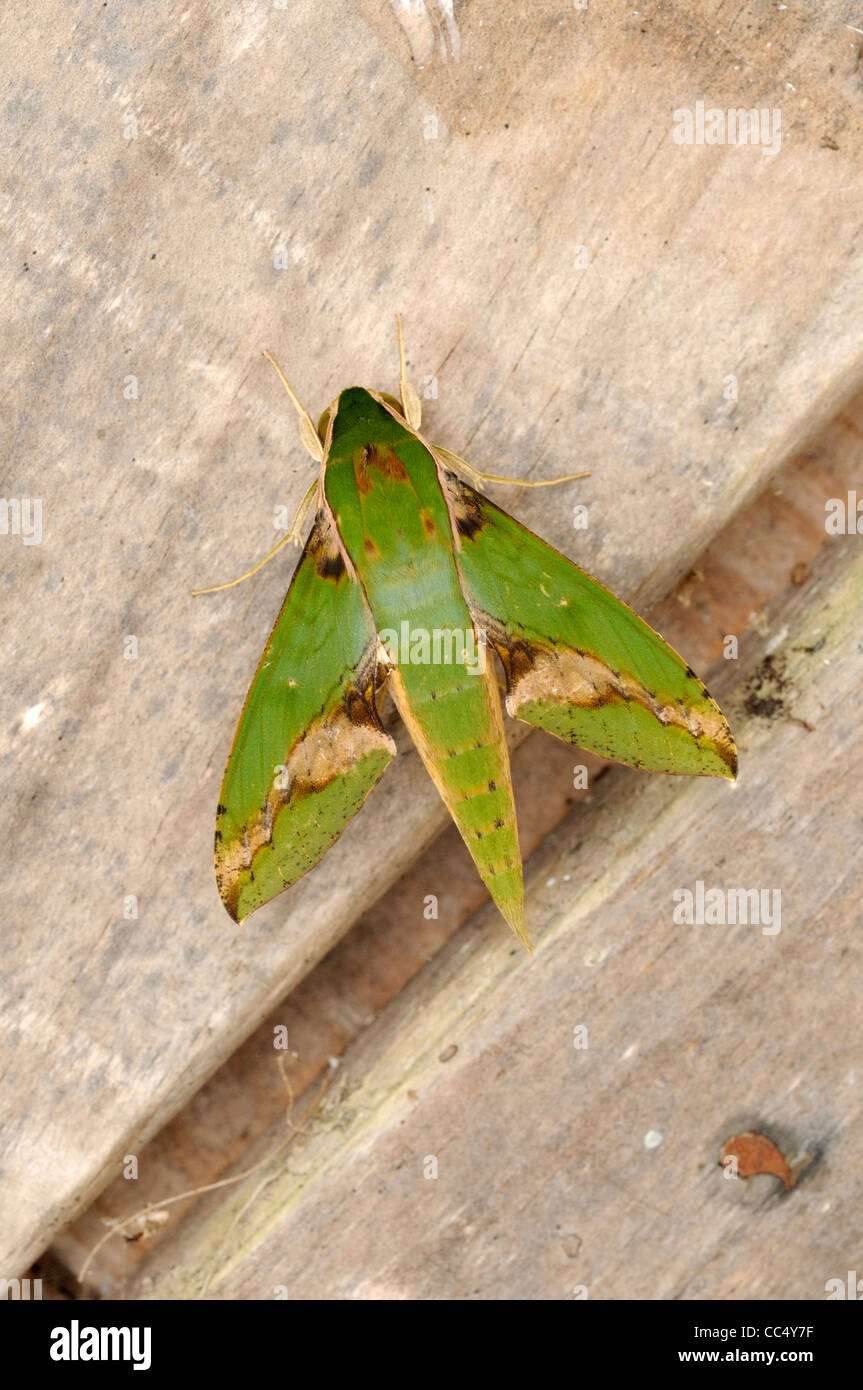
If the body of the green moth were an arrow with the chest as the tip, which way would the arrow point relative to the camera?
away from the camera
